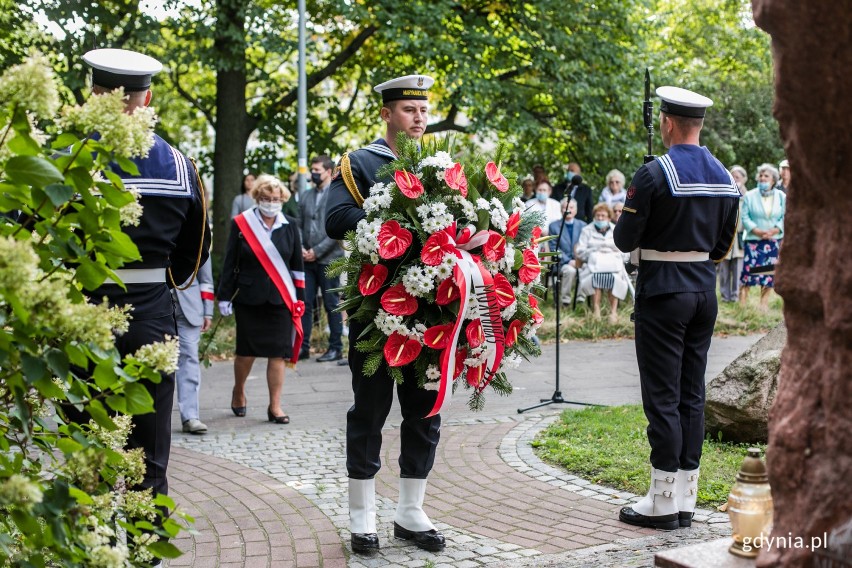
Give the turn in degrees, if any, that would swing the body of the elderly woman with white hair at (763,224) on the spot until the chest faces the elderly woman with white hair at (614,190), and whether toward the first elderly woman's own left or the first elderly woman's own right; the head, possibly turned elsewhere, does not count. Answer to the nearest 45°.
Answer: approximately 90° to the first elderly woman's own right

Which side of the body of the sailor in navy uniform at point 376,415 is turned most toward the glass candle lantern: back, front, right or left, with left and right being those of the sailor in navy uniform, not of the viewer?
front

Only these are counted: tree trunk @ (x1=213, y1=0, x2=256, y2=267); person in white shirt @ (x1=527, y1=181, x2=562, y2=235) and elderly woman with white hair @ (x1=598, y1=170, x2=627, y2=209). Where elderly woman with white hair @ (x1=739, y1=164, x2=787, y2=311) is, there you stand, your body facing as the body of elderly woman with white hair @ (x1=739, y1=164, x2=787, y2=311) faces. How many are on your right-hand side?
3

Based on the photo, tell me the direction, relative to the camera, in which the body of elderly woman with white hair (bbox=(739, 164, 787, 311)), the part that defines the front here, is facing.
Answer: toward the camera

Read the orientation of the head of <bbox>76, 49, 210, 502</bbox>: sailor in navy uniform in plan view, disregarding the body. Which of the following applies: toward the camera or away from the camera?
away from the camera

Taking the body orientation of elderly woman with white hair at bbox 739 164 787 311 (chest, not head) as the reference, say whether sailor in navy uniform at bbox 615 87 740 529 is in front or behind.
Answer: in front

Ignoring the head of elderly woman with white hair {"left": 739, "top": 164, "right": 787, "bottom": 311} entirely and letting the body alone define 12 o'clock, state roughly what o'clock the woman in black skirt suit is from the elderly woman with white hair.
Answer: The woman in black skirt suit is roughly at 1 o'clock from the elderly woman with white hair.

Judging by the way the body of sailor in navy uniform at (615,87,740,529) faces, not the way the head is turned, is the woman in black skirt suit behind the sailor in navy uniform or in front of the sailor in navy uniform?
in front

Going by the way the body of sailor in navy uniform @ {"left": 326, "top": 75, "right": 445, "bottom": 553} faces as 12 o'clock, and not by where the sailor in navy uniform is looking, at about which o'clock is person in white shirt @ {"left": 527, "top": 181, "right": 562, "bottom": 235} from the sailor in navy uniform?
The person in white shirt is roughly at 8 o'clock from the sailor in navy uniform.

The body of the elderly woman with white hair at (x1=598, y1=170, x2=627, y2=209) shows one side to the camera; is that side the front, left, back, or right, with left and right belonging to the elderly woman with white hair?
front

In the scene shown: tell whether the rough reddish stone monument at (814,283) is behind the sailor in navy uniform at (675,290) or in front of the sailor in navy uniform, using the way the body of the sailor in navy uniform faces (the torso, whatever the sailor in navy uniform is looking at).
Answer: behind

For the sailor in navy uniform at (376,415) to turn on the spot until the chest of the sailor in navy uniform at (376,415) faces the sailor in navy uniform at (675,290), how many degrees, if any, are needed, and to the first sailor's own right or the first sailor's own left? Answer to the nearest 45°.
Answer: approximately 45° to the first sailor's own left

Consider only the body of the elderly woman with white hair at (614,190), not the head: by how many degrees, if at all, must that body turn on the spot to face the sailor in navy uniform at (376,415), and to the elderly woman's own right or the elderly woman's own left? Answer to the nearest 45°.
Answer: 0° — they already face them
